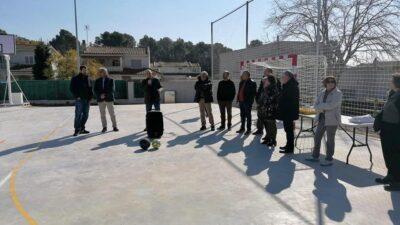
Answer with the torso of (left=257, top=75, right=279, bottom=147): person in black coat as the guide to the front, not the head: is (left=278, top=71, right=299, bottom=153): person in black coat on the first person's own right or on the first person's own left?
on the first person's own left

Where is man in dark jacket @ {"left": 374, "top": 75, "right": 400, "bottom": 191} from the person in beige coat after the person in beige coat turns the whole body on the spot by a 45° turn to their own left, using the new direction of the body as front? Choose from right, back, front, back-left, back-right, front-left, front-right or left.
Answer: front-left

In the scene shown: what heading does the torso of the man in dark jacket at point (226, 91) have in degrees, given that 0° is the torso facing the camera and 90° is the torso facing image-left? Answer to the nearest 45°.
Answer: approximately 0°

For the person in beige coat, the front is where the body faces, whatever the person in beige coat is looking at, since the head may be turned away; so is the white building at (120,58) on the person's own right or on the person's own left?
on the person's own right

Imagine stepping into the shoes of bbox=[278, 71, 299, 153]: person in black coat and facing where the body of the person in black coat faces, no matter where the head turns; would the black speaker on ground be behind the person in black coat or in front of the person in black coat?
in front

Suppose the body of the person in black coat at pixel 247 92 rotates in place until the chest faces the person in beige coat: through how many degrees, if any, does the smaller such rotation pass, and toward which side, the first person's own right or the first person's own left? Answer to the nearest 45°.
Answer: approximately 90° to the first person's own left

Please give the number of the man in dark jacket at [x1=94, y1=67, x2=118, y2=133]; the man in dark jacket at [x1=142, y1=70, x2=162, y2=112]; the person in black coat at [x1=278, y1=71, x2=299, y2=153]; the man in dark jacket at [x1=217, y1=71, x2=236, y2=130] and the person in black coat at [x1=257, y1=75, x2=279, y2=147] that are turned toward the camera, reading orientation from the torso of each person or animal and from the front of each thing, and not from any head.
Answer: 3

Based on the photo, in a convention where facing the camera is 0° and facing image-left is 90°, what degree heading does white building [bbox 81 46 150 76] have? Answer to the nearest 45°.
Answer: approximately 0°

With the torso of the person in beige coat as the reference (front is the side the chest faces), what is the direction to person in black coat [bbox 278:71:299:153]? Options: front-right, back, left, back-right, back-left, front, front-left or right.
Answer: right

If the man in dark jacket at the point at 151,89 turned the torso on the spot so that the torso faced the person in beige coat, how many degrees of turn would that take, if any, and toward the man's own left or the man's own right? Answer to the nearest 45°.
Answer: approximately 45° to the man's own left

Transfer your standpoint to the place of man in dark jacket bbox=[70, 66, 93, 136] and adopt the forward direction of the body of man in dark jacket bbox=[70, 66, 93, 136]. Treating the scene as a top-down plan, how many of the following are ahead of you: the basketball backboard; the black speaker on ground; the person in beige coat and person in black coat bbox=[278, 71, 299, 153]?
3

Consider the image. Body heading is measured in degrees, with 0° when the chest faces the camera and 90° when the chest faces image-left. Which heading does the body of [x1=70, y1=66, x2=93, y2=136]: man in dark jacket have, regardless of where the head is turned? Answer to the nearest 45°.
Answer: approximately 315°

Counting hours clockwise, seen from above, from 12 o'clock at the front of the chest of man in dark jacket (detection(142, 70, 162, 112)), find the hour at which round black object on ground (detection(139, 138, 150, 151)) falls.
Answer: The round black object on ground is roughly at 12 o'clock from the man in dark jacket.
